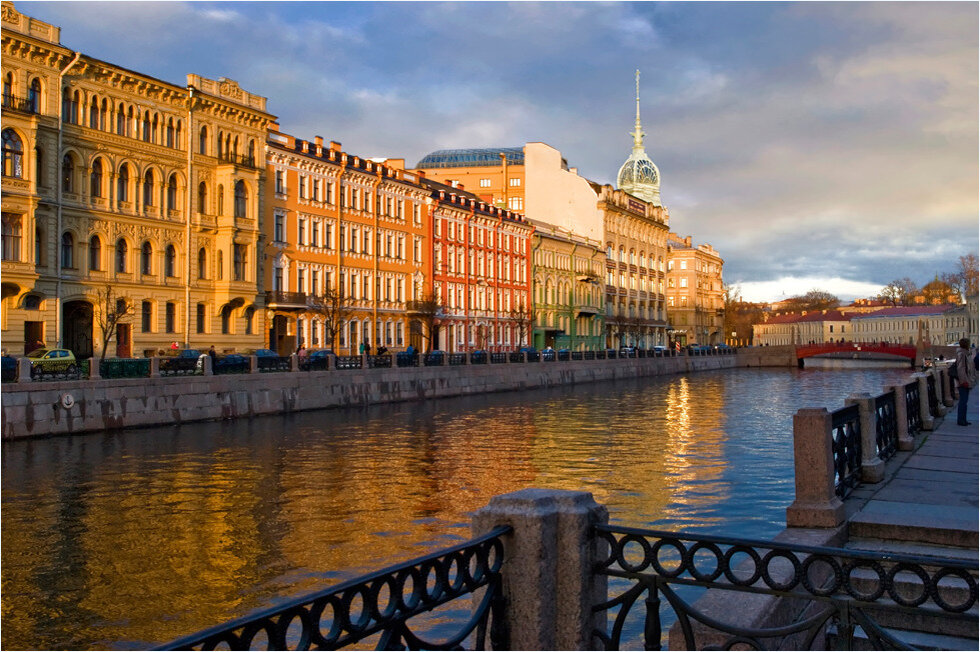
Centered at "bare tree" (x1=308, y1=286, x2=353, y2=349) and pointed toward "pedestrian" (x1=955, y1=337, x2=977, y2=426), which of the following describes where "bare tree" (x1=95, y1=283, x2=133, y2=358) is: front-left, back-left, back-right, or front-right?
front-right

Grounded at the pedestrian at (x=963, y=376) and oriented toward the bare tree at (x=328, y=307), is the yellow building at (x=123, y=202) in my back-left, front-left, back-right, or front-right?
front-left

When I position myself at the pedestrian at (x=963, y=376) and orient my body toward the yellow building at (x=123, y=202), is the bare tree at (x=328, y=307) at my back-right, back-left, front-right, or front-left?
front-right

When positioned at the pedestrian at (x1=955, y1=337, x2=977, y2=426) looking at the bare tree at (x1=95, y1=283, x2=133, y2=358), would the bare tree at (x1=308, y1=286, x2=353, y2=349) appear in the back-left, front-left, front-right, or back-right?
front-right

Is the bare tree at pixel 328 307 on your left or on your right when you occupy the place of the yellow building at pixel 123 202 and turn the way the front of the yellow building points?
on your left

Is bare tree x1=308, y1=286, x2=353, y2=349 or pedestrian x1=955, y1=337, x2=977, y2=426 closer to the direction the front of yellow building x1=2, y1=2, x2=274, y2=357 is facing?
the pedestrian

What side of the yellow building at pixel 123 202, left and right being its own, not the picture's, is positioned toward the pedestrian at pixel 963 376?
front
